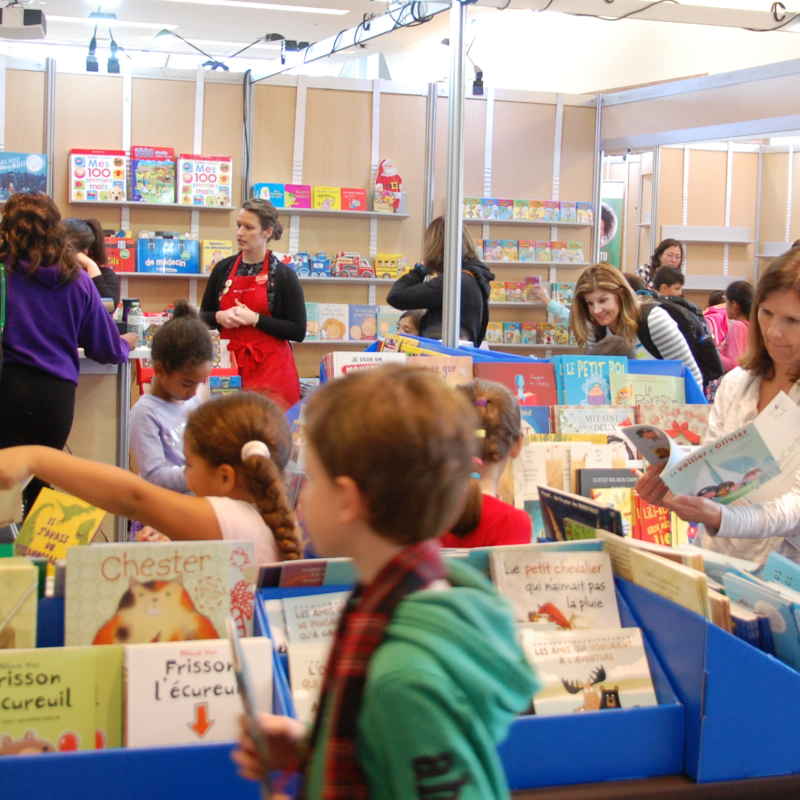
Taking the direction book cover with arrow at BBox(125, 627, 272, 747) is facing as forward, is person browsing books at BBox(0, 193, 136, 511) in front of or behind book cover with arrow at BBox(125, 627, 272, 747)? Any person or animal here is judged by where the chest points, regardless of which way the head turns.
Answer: behind

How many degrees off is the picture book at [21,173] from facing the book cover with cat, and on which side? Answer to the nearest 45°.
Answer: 0° — it already faces it

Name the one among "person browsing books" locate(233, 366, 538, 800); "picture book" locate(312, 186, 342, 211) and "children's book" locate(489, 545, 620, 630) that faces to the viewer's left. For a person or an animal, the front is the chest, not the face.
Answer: the person browsing books

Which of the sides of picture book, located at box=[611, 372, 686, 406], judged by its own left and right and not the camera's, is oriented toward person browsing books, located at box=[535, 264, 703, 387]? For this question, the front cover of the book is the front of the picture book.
back

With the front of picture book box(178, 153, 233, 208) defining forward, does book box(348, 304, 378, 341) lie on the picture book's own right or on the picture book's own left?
on the picture book's own left

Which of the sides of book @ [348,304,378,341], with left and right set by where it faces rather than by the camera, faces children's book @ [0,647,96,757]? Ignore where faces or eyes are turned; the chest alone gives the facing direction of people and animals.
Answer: front

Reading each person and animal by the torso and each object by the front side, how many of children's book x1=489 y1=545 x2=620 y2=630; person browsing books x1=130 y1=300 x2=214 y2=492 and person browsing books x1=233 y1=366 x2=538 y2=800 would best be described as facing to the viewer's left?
1

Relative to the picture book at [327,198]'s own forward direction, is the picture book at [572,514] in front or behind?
in front

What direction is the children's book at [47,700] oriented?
toward the camera
